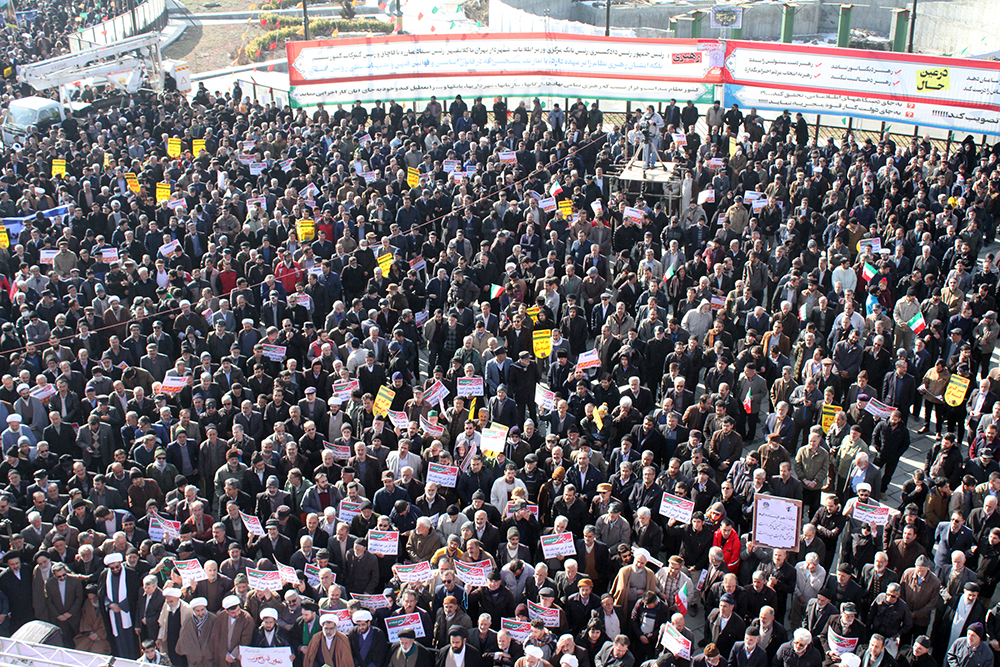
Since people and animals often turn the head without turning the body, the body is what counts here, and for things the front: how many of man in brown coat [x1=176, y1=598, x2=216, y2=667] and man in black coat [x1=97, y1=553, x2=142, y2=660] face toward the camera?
2

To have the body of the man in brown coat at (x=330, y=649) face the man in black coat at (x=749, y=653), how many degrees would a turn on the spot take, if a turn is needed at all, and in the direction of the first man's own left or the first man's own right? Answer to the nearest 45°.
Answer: approximately 90° to the first man's own left

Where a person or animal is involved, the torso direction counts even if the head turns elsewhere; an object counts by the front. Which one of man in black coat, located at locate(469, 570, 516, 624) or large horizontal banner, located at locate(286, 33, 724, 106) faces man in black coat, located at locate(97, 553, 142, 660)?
the large horizontal banner

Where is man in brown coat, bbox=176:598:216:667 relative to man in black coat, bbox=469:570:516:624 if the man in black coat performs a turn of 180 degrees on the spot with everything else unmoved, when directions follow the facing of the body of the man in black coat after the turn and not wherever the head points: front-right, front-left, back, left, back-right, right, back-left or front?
left

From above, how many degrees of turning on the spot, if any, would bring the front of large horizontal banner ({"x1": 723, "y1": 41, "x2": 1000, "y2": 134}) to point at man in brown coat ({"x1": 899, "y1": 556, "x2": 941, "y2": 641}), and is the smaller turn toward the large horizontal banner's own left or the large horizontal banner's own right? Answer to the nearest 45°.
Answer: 0° — it already faces them

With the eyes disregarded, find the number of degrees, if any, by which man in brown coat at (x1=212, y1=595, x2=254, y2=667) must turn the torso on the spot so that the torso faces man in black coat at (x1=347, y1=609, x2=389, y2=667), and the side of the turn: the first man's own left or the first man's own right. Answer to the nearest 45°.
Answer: approximately 45° to the first man's own left

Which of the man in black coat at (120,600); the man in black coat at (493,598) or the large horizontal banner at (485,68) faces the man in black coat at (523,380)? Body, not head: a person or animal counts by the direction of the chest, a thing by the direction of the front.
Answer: the large horizontal banner

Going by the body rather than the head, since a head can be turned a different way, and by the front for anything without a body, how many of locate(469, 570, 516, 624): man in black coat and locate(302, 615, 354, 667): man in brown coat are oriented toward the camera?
2
